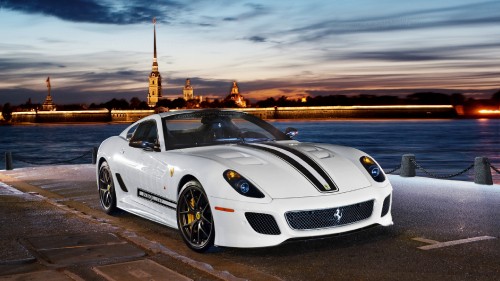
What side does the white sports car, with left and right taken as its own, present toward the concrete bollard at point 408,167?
left

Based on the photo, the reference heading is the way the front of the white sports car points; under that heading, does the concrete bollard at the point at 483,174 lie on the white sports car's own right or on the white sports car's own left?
on the white sports car's own left

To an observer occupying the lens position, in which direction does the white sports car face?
facing the viewer and to the right of the viewer
